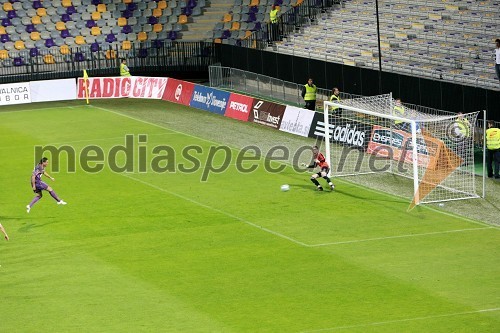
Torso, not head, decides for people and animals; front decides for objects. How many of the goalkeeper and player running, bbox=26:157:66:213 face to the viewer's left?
1

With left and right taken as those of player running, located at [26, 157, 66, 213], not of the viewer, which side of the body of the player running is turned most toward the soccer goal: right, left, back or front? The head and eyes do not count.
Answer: front

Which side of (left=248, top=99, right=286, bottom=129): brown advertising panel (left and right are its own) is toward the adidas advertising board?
left

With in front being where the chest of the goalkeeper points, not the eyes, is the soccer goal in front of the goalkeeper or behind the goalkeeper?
behind

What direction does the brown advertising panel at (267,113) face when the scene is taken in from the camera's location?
facing the viewer and to the left of the viewer

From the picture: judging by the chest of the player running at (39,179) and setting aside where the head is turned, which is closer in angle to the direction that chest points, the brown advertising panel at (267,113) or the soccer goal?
the soccer goal

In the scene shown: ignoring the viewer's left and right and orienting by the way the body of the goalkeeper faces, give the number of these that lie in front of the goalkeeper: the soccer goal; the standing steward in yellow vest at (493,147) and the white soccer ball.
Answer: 1

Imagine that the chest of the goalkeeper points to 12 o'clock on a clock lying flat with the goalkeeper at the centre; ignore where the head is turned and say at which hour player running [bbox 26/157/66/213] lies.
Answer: The player running is roughly at 11 o'clock from the goalkeeper.

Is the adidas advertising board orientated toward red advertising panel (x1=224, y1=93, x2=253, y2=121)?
no

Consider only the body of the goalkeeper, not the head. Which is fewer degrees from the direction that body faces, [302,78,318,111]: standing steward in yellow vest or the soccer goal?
the standing steward in yellow vest

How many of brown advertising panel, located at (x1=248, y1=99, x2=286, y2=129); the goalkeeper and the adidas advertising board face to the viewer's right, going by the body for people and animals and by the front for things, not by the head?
0

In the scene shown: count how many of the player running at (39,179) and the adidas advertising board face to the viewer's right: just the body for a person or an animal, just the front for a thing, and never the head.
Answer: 1

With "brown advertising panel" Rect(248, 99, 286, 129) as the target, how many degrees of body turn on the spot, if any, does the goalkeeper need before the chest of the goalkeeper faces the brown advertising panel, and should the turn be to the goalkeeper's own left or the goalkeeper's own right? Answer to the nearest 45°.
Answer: approximately 90° to the goalkeeper's own right

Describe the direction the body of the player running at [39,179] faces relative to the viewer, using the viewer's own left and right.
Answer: facing to the right of the viewer

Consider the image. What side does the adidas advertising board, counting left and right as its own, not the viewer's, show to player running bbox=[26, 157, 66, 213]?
front

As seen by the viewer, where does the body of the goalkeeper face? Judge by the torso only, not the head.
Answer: to the viewer's left

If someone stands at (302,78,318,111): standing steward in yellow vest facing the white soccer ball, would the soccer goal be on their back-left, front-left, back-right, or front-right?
front-left
